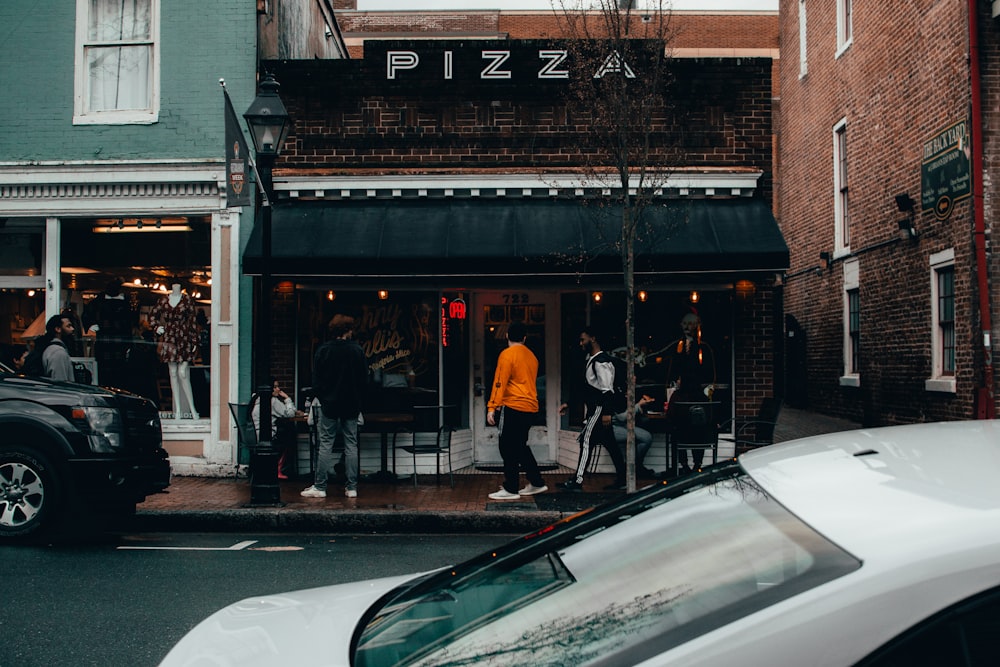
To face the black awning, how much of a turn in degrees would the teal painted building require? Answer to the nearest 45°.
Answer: approximately 45° to its left

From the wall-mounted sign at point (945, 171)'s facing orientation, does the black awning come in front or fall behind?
in front

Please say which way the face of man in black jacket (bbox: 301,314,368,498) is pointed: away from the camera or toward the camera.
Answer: away from the camera

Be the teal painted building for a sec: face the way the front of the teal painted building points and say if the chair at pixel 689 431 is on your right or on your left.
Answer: on your left

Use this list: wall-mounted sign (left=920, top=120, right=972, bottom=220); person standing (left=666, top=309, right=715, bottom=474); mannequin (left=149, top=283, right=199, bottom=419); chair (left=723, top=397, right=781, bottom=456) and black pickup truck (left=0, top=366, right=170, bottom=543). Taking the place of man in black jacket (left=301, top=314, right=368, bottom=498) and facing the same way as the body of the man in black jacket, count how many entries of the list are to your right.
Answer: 3

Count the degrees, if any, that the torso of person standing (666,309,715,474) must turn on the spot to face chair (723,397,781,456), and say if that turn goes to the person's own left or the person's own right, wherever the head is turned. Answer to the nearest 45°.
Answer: approximately 45° to the person's own left

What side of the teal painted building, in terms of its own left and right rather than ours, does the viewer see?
front

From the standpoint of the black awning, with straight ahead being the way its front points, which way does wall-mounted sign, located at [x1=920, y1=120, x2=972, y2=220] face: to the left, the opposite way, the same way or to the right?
to the right

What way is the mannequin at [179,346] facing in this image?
toward the camera

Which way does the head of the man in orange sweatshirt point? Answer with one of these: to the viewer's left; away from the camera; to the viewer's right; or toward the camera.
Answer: away from the camera

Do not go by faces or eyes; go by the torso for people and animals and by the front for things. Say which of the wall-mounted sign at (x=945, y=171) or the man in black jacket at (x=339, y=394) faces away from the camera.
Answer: the man in black jacket

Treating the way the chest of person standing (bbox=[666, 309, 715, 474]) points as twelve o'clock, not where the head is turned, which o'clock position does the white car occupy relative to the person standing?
The white car is roughly at 12 o'clock from the person standing.

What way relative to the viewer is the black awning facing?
toward the camera

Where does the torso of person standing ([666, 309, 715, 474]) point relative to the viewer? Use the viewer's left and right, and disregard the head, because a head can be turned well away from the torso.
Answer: facing the viewer

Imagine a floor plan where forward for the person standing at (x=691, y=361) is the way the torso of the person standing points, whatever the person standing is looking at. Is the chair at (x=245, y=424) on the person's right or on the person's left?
on the person's right

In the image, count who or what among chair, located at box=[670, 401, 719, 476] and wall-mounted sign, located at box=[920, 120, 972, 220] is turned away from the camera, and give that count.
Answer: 1

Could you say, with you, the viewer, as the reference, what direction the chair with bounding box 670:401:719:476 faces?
facing away from the viewer

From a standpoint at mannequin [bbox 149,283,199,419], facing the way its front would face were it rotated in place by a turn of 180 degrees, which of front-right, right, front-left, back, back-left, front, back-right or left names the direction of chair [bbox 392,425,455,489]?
back-right
